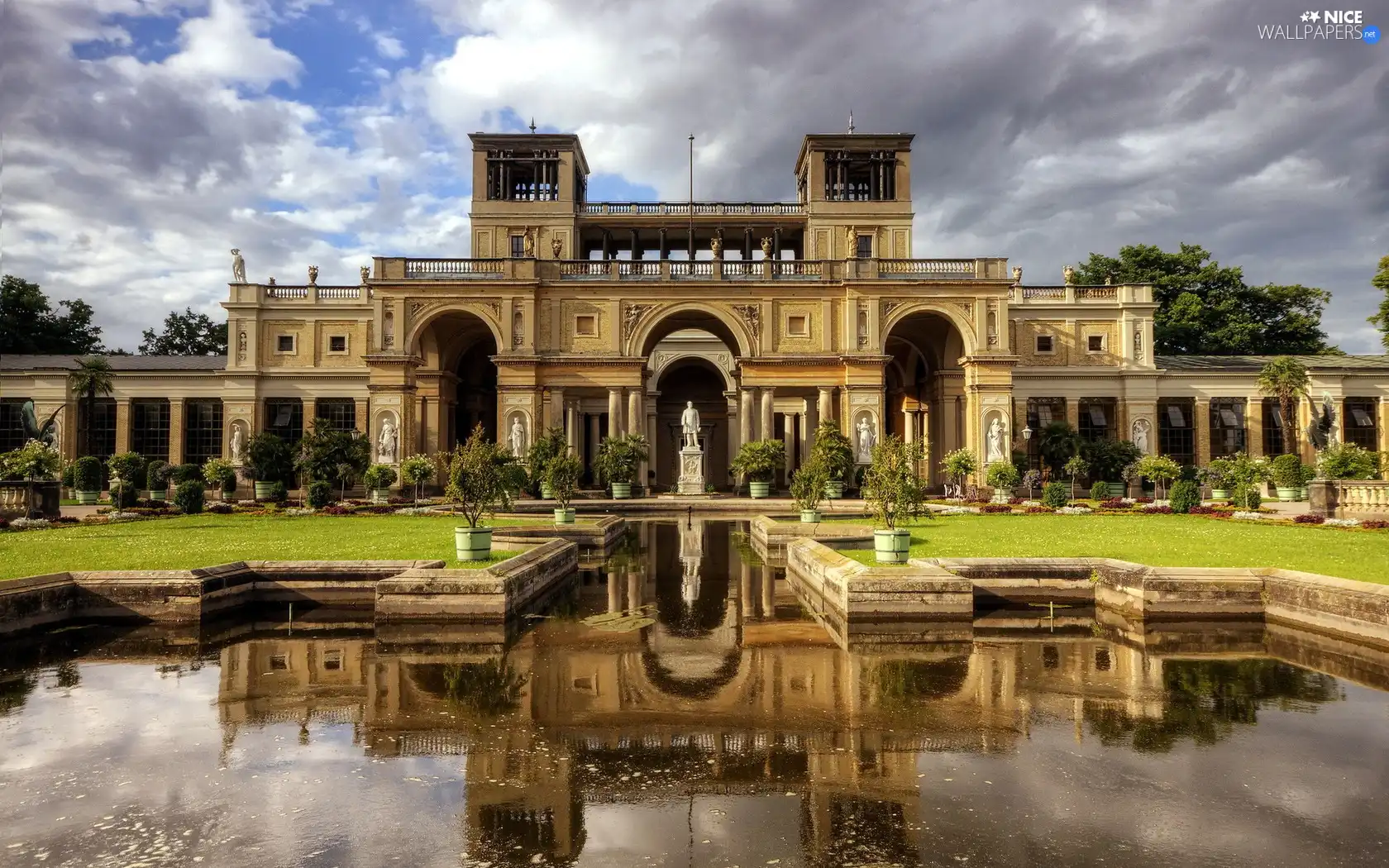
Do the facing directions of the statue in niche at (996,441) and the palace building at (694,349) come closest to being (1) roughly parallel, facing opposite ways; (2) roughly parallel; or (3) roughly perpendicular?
roughly parallel

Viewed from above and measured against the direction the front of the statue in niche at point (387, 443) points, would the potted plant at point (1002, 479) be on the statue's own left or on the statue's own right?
on the statue's own left

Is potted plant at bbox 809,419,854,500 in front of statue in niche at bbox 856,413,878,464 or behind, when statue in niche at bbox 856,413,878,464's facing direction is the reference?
in front

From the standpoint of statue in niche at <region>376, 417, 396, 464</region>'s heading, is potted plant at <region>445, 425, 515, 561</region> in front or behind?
in front

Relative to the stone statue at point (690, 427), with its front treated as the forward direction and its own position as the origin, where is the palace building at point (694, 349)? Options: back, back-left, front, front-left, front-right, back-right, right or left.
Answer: back

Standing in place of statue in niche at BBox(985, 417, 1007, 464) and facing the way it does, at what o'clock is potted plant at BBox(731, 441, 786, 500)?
The potted plant is roughly at 2 o'clock from the statue in niche.

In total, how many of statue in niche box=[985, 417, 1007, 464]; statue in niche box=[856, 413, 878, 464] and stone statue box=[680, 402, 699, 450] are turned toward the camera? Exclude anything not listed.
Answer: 3

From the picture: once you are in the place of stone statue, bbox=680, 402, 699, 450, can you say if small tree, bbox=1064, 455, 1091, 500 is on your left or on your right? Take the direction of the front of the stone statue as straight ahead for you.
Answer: on your left

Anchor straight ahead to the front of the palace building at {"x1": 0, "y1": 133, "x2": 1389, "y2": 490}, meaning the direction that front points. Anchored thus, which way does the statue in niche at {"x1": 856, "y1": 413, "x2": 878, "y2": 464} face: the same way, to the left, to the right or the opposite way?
the same way

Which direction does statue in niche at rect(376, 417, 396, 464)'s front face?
toward the camera

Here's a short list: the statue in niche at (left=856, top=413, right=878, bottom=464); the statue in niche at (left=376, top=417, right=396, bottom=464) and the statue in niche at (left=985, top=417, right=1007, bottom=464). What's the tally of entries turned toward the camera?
3

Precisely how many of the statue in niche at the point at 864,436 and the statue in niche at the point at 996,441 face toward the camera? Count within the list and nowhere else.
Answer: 2

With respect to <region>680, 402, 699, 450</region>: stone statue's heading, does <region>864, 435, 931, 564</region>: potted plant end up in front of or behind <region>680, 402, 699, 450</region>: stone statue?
in front

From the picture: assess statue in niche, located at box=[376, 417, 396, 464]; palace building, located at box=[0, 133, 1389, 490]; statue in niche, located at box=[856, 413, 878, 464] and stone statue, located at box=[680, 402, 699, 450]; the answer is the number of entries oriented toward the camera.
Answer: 4

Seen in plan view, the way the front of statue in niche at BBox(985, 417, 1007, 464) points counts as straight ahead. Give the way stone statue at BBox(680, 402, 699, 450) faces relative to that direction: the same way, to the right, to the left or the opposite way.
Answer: the same way

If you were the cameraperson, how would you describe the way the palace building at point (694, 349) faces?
facing the viewer

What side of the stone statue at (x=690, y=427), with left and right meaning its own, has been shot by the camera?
front

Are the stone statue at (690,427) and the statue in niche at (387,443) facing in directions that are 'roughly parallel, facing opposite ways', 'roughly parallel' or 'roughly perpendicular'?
roughly parallel

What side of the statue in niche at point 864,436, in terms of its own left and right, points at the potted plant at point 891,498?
front

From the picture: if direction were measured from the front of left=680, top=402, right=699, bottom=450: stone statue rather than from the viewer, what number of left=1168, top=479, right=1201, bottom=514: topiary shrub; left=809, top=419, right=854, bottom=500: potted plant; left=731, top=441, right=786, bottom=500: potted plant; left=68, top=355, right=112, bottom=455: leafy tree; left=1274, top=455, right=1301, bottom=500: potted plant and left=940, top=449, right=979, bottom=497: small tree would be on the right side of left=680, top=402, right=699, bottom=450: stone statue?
1
